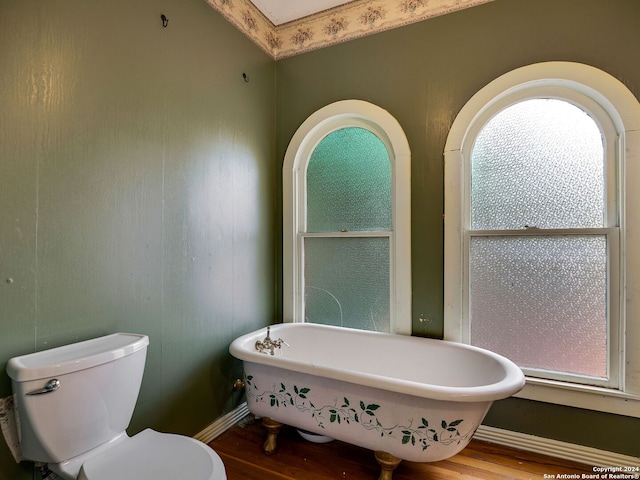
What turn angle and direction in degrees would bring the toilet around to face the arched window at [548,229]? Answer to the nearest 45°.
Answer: approximately 45° to its left

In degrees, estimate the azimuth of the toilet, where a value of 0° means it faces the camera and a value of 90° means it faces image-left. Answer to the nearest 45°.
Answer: approximately 315°

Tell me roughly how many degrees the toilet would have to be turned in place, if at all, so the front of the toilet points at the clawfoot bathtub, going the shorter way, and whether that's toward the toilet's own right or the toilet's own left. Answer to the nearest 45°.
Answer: approximately 45° to the toilet's own left

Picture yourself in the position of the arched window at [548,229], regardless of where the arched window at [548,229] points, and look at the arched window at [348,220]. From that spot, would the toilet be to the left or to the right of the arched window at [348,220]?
left
